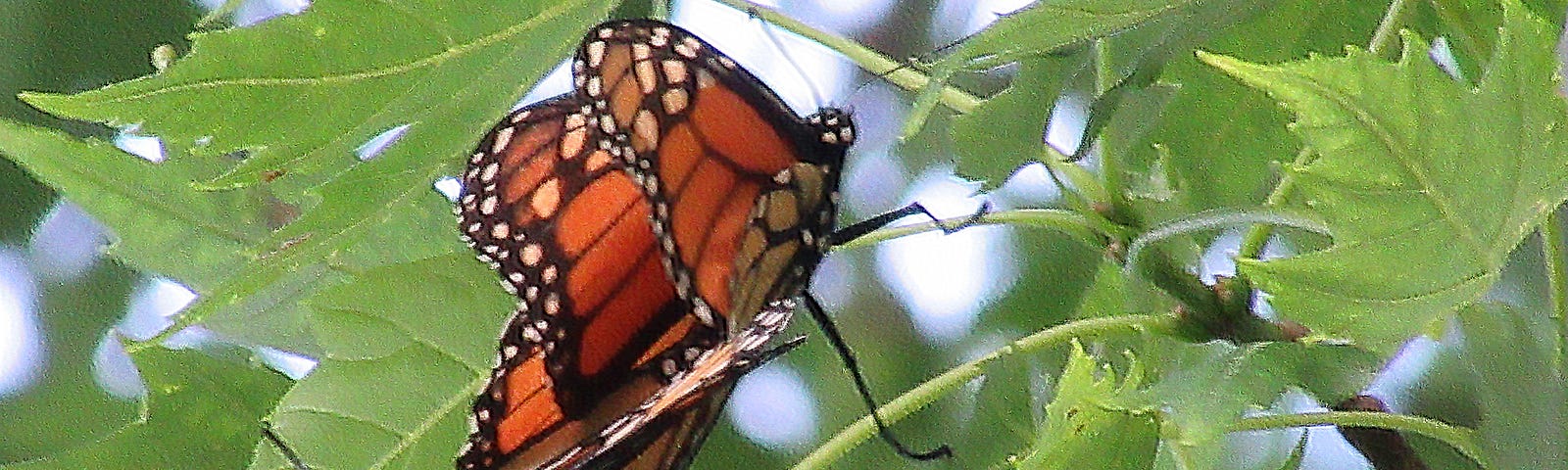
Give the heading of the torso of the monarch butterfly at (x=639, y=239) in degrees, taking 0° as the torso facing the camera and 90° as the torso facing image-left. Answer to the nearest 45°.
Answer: approximately 270°
